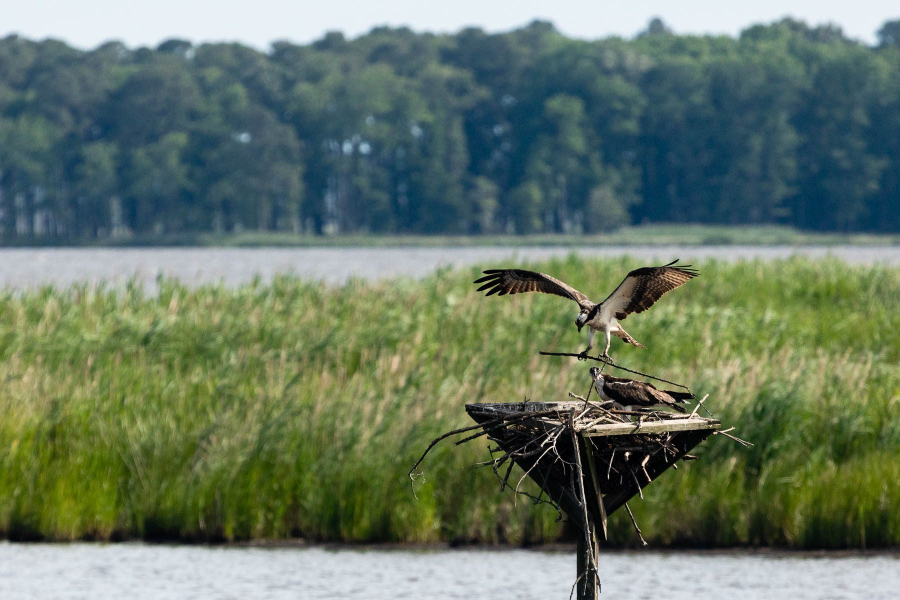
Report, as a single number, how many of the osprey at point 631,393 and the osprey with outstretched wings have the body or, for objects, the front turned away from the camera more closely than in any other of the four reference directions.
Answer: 0

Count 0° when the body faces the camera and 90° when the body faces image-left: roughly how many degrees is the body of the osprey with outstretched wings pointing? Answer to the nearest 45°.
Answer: approximately 45°

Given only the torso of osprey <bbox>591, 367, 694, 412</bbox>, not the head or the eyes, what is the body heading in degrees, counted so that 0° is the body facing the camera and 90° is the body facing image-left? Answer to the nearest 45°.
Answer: approximately 90°
